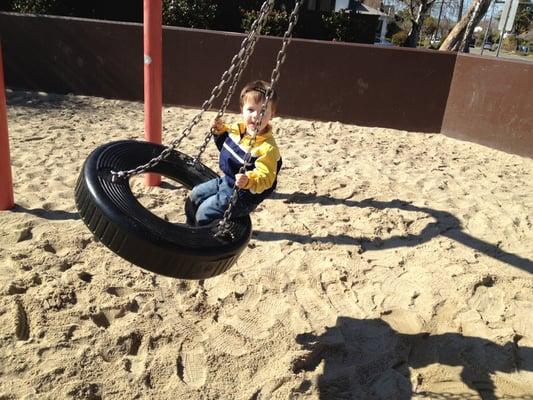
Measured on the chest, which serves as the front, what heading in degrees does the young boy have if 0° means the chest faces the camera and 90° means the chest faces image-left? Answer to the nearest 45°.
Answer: approximately 45°

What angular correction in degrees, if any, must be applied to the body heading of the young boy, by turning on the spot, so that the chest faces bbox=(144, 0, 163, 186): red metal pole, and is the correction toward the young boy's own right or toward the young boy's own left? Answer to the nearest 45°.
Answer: approximately 135° to the young boy's own right

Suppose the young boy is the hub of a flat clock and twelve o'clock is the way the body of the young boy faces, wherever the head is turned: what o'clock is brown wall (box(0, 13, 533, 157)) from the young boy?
The brown wall is roughly at 5 o'clock from the young boy.

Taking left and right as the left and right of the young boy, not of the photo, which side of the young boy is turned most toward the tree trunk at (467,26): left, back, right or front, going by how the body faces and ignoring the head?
back

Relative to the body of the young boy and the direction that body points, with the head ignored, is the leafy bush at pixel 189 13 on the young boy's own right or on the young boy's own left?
on the young boy's own right

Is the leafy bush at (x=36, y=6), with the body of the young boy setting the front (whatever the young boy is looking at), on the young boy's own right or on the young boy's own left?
on the young boy's own right

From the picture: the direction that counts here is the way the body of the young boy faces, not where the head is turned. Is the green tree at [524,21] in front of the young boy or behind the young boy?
behind
